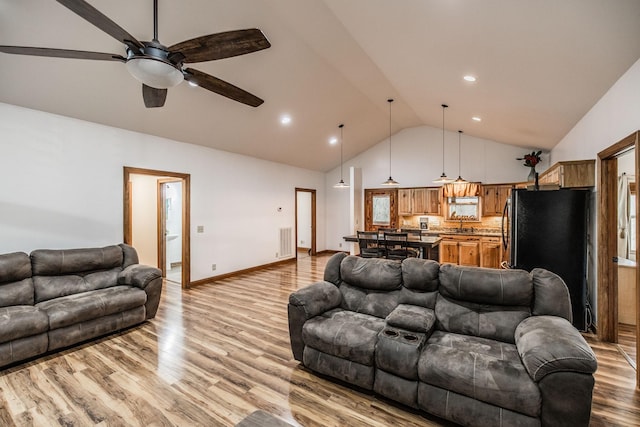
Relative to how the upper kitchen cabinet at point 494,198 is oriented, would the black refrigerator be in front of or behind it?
in front

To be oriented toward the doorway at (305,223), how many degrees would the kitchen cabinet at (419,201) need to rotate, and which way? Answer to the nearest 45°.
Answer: approximately 90° to its right

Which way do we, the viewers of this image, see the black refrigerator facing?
facing to the left of the viewer

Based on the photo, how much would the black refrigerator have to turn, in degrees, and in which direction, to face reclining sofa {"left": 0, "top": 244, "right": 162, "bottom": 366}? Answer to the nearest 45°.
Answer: approximately 45° to its left

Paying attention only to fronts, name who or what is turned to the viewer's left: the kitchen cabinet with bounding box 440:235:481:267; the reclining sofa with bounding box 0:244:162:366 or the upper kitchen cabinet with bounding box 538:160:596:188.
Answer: the upper kitchen cabinet

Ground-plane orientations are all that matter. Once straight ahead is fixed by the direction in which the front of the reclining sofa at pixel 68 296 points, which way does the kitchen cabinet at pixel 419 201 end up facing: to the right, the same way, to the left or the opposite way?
to the right

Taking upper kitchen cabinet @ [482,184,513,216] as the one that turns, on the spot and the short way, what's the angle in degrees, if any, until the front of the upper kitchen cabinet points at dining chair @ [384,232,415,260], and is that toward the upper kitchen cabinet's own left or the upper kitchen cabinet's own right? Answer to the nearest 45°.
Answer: approximately 45° to the upper kitchen cabinet's own right

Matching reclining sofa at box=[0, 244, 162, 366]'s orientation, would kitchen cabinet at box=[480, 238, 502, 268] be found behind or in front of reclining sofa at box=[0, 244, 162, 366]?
in front

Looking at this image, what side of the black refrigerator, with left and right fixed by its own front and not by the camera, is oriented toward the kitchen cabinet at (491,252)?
right

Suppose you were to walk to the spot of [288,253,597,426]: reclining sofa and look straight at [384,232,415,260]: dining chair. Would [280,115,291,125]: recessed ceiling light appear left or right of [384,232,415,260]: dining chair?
left
